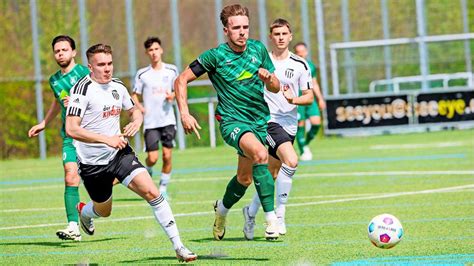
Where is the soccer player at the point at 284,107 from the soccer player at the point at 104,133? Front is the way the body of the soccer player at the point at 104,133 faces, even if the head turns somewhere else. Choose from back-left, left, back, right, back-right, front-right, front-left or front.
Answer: left

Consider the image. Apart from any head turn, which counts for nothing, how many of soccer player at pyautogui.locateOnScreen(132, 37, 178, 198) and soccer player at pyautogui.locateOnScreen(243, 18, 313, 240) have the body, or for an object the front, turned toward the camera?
2

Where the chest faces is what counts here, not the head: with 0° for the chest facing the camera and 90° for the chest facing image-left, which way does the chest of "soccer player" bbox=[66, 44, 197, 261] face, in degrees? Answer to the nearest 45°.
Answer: approximately 315°

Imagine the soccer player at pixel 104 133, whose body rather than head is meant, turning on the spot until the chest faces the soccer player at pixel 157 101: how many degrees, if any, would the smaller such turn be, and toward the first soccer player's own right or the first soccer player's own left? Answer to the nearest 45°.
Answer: approximately 135° to the first soccer player's own left

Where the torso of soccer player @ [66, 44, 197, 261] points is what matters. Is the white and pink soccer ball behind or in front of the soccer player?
in front

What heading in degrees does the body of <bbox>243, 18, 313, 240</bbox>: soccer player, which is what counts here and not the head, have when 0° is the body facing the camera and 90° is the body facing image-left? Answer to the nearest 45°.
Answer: approximately 0°

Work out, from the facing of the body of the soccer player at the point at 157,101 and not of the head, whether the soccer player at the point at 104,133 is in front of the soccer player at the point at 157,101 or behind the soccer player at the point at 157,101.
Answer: in front

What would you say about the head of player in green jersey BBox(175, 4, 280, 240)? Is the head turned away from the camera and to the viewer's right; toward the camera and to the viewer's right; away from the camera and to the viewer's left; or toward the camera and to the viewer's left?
toward the camera and to the viewer's right

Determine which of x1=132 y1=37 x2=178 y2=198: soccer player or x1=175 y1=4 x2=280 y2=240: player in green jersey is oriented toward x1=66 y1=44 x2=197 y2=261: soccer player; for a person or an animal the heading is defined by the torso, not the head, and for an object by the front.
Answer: x1=132 y1=37 x2=178 y2=198: soccer player

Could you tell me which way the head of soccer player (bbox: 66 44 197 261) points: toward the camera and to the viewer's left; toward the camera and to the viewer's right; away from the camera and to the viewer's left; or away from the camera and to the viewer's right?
toward the camera and to the viewer's right

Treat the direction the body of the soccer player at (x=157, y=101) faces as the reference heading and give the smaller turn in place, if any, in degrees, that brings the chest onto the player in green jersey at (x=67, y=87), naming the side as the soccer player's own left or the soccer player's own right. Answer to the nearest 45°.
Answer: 0° — they already face them

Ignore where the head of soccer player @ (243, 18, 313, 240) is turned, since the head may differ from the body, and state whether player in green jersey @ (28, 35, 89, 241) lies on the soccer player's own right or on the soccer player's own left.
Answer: on the soccer player's own right
